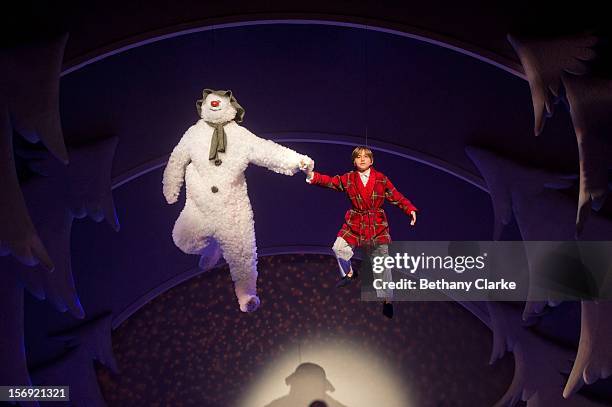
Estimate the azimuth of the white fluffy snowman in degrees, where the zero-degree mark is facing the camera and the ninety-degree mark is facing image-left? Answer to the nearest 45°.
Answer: approximately 0°

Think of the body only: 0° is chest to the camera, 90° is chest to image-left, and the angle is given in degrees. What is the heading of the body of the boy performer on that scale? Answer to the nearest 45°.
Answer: approximately 0°

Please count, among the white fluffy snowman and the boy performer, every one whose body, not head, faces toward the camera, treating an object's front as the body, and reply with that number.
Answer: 2

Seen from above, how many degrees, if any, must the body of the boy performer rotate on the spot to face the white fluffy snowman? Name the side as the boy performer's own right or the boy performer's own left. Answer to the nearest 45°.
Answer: approximately 90° to the boy performer's own right

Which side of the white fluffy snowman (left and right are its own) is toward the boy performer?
left
